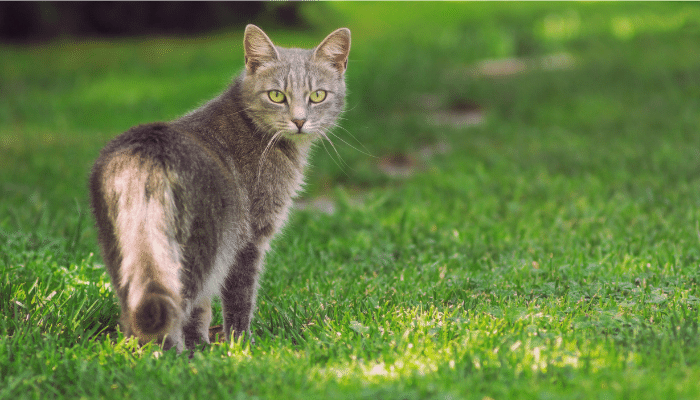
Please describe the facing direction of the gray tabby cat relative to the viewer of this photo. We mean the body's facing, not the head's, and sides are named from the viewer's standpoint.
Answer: facing away from the viewer and to the right of the viewer
